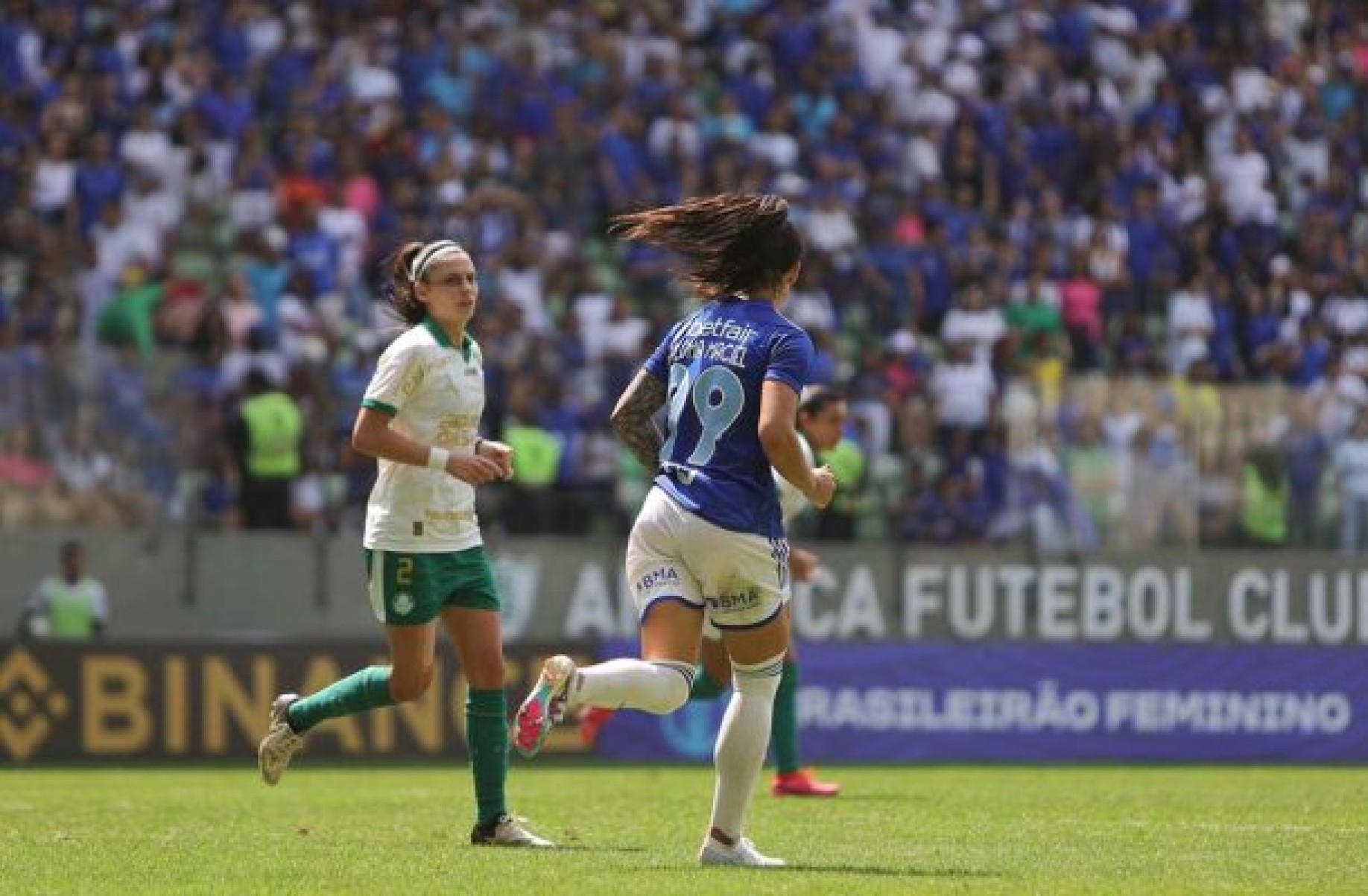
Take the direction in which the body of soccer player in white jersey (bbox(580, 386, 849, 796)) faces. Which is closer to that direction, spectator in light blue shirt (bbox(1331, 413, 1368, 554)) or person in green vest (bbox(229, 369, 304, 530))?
the spectator in light blue shirt

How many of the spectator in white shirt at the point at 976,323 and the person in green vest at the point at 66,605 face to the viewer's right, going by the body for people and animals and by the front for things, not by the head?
0

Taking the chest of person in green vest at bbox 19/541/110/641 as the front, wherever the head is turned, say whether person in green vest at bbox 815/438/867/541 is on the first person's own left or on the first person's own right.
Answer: on the first person's own left

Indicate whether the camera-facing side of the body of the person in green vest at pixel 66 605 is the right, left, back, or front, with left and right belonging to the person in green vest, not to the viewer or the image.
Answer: front

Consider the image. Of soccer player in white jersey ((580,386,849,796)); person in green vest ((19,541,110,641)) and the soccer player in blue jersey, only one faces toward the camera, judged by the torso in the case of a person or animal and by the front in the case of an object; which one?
the person in green vest

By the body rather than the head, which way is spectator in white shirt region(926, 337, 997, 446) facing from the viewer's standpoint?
toward the camera

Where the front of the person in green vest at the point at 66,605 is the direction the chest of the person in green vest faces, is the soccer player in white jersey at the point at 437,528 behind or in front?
in front

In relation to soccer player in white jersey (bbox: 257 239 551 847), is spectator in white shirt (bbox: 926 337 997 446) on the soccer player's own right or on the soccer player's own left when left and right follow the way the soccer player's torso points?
on the soccer player's own left

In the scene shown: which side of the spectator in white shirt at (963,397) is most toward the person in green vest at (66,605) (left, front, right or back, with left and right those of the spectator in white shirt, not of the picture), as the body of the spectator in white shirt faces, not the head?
right

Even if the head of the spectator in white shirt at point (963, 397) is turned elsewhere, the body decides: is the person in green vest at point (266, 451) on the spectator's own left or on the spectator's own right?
on the spectator's own right

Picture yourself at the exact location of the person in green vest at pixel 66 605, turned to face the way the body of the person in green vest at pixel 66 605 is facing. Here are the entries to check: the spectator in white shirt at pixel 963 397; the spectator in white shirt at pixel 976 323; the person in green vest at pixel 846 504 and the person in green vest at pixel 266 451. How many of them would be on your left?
4
